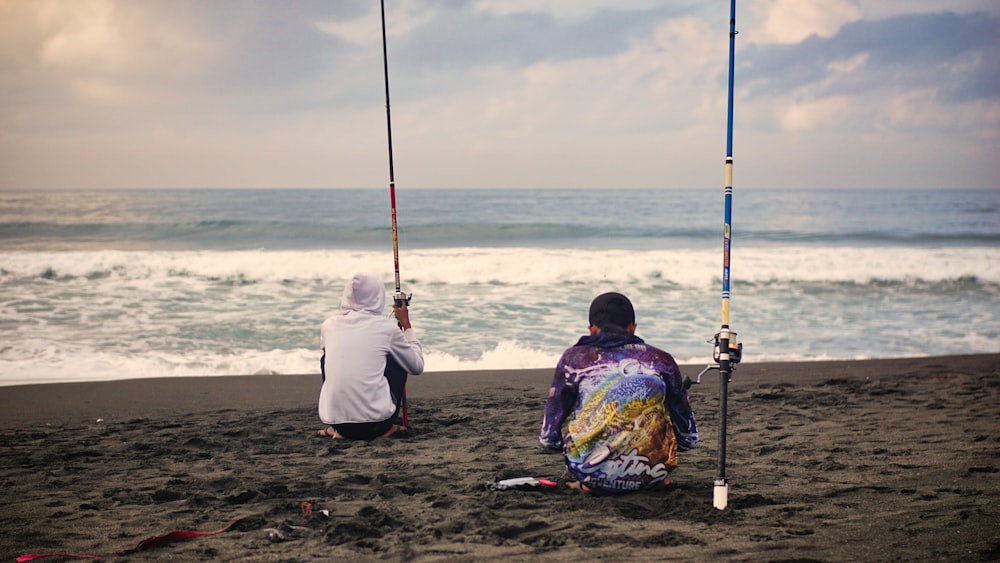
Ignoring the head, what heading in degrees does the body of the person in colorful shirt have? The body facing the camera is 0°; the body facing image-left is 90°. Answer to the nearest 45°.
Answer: approximately 180°

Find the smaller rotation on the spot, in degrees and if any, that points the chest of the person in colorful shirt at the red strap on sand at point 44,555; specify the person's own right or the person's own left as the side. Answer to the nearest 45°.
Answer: approximately 90° to the person's own left

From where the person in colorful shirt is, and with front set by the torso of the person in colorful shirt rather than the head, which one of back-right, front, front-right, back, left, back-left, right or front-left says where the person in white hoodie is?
front-left

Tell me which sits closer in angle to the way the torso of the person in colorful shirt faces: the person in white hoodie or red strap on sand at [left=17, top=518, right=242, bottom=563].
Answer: the person in white hoodie

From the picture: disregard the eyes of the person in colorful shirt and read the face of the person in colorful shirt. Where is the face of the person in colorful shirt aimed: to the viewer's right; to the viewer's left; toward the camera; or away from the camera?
away from the camera

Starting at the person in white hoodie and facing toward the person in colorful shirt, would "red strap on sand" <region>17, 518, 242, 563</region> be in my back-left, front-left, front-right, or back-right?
front-right

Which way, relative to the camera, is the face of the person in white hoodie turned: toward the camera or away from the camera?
away from the camera

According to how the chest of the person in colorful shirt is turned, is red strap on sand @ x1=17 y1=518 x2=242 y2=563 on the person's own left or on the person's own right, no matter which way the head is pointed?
on the person's own left
